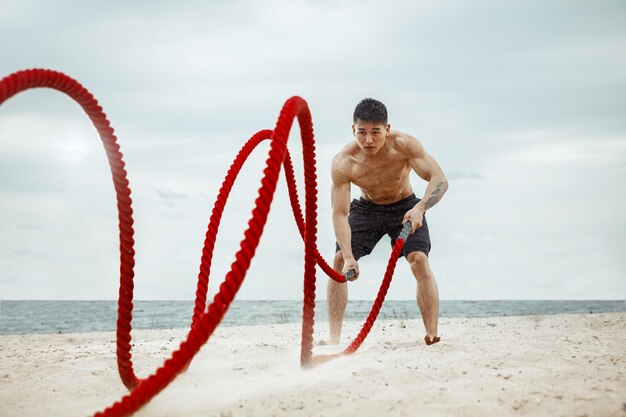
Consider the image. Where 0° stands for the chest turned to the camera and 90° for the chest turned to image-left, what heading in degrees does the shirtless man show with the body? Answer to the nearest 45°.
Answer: approximately 0°
